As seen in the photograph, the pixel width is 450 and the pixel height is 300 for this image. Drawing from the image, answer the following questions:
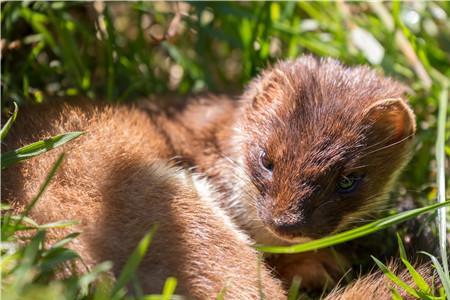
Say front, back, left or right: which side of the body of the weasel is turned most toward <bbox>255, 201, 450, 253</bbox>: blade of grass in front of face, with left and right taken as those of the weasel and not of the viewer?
front

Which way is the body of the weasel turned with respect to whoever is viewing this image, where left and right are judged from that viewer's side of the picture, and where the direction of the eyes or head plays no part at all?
facing the viewer and to the right of the viewer

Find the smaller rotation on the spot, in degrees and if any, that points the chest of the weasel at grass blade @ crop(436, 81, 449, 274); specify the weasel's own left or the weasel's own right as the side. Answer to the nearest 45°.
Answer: approximately 45° to the weasel's own left
